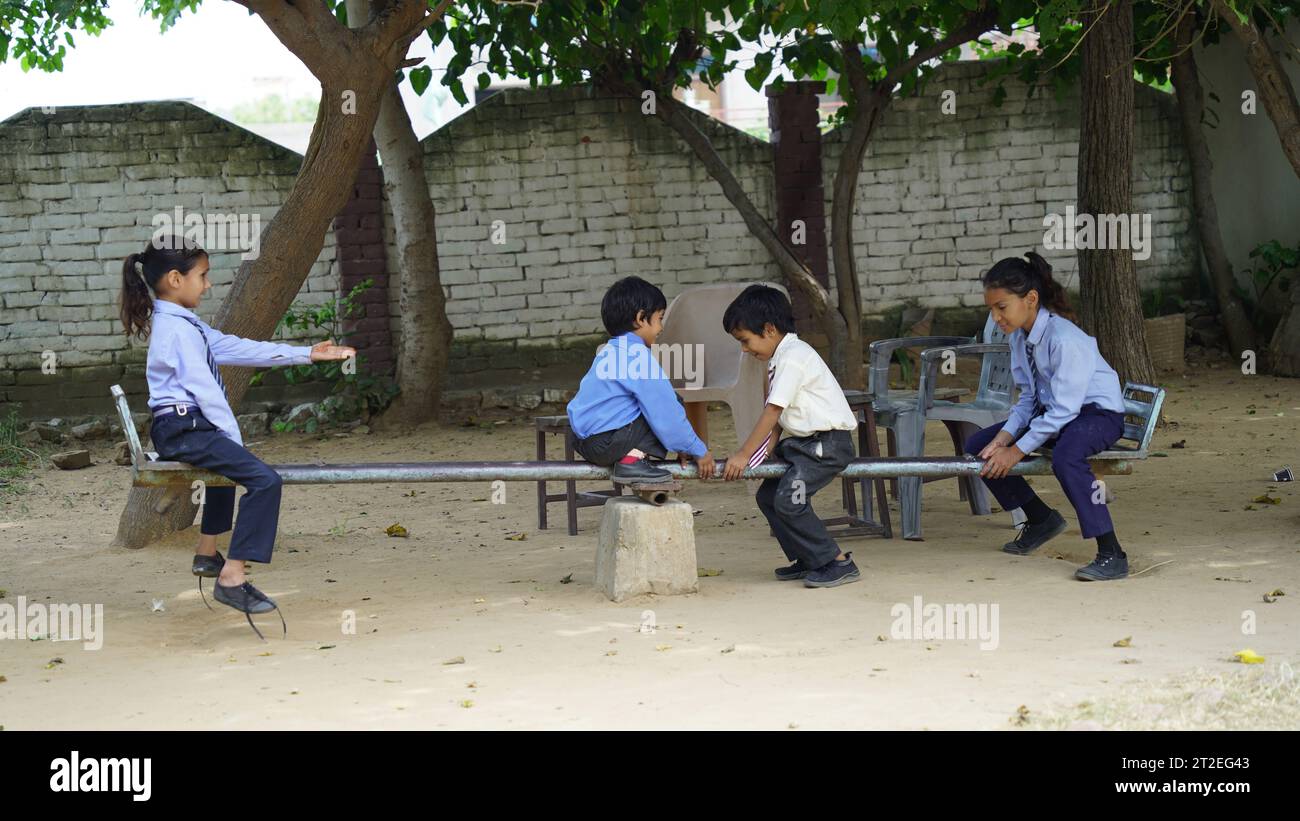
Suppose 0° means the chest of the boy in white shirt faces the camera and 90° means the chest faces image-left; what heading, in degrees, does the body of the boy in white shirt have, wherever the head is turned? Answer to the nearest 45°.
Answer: approximately 90°

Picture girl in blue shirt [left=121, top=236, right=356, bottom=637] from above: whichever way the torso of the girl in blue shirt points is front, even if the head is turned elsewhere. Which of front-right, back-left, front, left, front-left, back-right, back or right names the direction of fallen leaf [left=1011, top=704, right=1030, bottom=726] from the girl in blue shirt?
front-right

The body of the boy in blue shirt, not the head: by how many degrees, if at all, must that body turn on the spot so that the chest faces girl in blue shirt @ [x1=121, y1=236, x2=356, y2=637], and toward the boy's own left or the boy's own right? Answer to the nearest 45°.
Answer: approximately 180°

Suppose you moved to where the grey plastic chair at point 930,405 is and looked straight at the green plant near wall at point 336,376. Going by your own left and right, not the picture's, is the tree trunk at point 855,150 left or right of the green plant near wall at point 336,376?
right

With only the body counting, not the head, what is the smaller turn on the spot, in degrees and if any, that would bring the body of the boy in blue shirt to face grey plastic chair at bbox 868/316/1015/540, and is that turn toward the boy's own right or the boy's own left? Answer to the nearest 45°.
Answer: approximately 45° to the boy's own left

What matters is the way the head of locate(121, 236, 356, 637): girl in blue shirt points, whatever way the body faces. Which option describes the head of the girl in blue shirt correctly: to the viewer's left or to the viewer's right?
to the viewer's right

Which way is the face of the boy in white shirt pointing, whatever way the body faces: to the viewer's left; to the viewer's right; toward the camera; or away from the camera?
to the viewer's left

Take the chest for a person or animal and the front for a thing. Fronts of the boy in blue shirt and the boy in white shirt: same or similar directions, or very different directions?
very different directions

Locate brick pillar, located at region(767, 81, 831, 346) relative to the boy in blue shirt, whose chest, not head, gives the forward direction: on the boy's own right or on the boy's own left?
on the boy's own left

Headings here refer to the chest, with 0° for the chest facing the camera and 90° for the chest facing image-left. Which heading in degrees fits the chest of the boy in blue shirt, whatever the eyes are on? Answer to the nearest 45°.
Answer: approximately 270°

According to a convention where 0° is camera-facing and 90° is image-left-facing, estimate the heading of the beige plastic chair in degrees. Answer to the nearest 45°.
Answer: approximately 45°

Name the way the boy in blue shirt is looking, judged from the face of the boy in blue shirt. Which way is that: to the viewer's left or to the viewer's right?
to the viewer's right

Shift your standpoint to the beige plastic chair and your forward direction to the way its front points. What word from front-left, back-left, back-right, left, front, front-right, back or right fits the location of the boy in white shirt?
front-left
